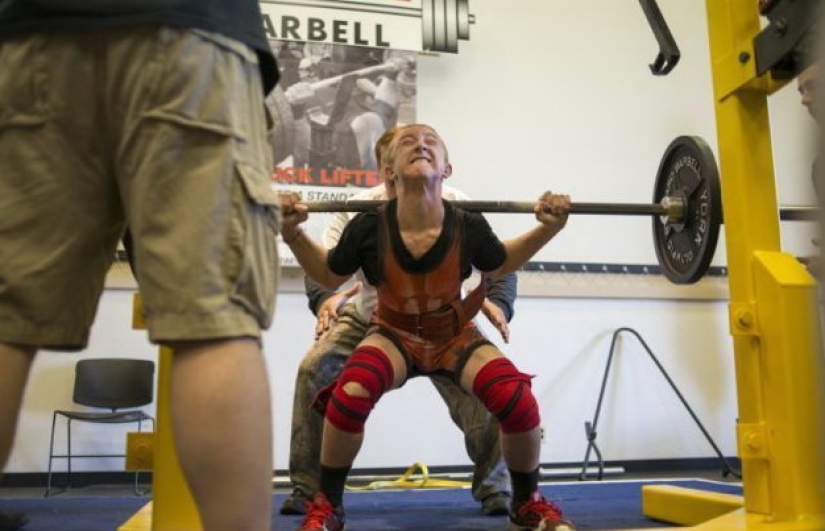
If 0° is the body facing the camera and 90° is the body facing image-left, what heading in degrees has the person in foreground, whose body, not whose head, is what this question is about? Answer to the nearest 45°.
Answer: approximately 180°

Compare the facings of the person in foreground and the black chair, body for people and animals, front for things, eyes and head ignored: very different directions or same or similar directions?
very different directions

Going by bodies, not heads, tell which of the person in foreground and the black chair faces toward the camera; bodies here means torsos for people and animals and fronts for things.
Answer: the black chair

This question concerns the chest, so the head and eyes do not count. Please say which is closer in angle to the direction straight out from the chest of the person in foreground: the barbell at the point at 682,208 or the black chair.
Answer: the black chair

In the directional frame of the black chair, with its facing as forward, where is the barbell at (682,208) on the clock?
The barbell is roughly at 11 o'clock from the black chair.

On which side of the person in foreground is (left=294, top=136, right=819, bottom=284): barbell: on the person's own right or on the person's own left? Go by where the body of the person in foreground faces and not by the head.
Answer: on the person's own right

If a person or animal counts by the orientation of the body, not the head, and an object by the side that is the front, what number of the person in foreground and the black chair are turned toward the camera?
1

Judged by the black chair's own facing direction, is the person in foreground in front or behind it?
in front

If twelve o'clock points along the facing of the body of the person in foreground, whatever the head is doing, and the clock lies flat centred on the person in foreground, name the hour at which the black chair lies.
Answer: The black chair is roughly at 12 o'clock from the person in foreground.

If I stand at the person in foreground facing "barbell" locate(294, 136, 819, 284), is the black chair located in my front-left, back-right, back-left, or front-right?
front-left

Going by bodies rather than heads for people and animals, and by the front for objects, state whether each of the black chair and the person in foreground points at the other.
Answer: yes

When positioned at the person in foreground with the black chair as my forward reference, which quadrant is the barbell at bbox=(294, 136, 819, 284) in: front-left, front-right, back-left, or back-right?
front-right

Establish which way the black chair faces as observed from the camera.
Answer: facing the viewer
